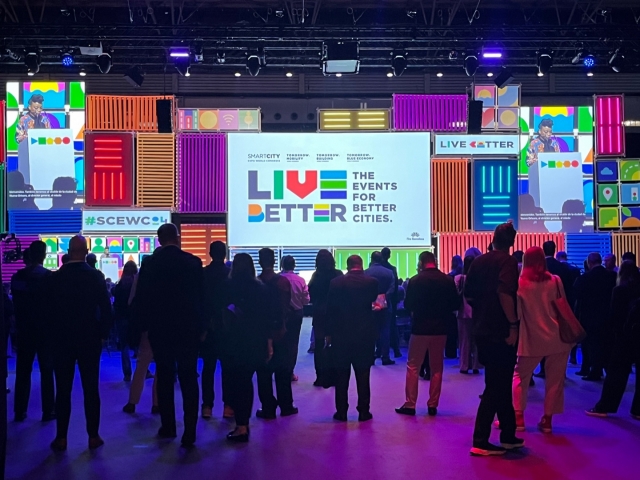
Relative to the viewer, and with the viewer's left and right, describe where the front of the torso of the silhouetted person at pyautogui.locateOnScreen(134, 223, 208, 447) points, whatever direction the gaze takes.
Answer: facing away from the viewer

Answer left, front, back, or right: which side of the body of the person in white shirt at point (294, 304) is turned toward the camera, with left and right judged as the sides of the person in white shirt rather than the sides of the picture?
back

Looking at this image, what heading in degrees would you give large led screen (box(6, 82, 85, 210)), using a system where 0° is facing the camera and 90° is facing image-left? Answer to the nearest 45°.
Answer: approximately 0°

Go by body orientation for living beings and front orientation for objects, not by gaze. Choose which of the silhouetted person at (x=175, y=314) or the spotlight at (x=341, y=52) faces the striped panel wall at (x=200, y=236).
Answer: the silhouetted person

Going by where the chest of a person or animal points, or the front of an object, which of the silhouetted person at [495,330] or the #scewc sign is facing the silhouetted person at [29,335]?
the #scewc sign

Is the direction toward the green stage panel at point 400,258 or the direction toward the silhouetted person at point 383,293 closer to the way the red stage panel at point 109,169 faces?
the silhouetted person

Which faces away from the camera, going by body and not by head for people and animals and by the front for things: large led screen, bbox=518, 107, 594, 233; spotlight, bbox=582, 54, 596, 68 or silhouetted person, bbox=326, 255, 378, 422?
the silhouetted person

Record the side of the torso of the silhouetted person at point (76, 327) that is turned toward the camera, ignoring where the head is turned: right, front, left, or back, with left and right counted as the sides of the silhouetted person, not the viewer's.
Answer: back

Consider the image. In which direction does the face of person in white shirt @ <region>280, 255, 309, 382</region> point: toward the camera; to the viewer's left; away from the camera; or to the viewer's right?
away from the camera

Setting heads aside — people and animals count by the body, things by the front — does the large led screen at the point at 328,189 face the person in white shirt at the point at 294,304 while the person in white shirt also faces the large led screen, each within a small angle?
yes

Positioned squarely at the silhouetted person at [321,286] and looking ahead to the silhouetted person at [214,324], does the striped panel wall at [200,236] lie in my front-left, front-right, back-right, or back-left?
back-right

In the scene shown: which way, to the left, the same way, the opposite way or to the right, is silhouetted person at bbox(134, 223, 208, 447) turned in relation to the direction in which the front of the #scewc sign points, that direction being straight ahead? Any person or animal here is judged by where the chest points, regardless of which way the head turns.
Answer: the opposite way

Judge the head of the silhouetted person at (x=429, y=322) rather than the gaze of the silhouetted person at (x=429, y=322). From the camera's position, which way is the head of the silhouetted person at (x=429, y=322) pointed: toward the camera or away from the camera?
away from the camera

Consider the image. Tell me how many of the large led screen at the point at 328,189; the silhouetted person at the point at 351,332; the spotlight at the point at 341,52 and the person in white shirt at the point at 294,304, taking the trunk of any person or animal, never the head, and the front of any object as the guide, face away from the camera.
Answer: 2
